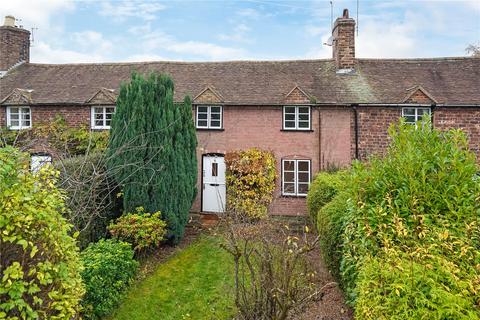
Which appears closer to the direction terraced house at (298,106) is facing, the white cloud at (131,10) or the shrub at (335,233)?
the shrub

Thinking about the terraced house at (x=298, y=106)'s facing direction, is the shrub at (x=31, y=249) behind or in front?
in front

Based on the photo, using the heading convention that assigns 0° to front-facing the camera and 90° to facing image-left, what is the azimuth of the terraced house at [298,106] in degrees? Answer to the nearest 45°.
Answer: approximately 0°

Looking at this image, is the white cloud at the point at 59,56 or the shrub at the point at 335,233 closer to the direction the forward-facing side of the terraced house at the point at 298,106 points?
the shrub

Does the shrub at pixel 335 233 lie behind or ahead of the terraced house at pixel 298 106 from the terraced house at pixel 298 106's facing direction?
ahead

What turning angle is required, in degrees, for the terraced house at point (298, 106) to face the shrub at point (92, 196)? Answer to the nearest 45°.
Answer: approximately 45° to its right

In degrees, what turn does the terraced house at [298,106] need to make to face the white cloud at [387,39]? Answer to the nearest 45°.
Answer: approximately 135° to its left

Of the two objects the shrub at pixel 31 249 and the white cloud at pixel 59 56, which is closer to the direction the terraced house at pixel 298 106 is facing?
the shrub

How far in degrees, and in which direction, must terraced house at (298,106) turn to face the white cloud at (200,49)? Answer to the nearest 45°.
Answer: approximately 135° to its right
